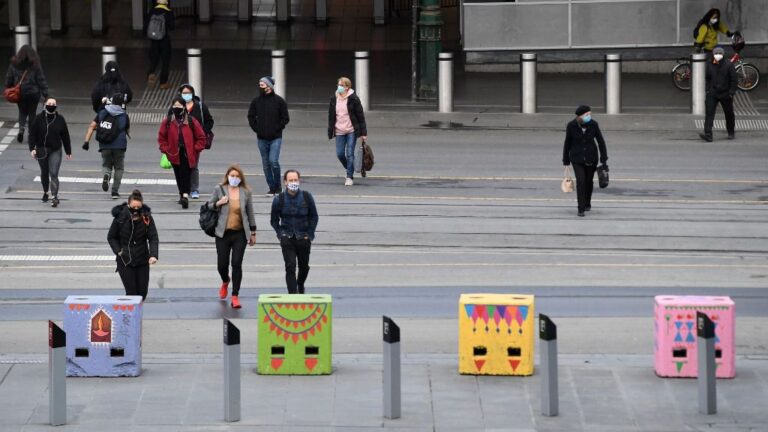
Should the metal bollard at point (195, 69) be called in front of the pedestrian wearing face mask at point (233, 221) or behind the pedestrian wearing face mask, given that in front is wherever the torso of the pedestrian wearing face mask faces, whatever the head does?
behind

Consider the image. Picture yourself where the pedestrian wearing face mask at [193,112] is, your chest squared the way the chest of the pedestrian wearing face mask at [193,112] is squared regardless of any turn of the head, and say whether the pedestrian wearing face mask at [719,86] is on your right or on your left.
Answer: on your left

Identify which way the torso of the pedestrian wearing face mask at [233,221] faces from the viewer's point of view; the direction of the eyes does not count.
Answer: toward the camera

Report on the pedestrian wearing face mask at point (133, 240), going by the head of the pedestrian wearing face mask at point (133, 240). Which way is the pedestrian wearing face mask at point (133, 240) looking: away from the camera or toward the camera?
toward the camera

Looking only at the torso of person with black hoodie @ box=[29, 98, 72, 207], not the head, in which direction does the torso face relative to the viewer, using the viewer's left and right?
facing the viewer

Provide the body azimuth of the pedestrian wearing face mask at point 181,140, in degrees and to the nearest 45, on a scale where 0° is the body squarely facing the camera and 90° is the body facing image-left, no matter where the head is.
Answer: approximately 0°

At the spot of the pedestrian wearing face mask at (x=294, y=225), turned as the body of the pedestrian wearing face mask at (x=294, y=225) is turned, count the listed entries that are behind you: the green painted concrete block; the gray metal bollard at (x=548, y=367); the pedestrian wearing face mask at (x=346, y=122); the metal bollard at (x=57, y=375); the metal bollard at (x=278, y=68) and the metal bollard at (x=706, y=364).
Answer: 2

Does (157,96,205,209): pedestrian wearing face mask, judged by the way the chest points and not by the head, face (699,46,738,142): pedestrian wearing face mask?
no

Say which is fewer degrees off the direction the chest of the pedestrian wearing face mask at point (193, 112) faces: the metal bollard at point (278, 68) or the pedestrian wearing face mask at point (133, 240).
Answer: the pedestrian wearing face mask

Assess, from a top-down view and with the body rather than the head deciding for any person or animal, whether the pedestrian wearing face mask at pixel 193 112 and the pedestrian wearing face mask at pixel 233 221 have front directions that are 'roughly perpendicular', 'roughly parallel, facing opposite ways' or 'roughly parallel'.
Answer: roughly parallel

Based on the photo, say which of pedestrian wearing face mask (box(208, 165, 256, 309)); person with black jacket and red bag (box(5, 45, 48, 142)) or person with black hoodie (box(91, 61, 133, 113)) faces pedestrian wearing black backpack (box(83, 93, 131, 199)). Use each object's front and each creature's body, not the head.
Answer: person with black hoodie (box(91, 61, 133, 113))

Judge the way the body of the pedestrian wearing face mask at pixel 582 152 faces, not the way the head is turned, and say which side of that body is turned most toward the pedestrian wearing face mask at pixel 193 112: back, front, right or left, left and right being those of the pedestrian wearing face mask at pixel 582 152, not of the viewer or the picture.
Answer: right

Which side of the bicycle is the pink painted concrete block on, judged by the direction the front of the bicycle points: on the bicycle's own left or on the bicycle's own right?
on the bicycle's own right

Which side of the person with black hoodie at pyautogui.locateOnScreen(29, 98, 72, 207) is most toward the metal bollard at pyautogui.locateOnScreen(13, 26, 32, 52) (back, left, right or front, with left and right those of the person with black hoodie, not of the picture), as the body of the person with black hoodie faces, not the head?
back

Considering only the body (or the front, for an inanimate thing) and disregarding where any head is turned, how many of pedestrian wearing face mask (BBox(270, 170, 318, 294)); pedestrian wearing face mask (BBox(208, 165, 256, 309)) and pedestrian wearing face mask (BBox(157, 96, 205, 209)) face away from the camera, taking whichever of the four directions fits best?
0

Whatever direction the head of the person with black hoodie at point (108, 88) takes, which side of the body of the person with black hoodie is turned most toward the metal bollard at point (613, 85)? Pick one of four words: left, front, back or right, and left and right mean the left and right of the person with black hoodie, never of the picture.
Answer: left

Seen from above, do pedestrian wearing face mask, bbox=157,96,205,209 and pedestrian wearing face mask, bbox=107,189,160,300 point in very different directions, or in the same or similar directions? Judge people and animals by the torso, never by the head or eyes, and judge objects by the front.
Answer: same or similar directions

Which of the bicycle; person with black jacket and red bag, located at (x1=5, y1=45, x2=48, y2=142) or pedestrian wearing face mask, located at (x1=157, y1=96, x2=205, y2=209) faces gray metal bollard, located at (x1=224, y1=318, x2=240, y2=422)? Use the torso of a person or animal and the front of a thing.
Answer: the pedestrian wearing face mask

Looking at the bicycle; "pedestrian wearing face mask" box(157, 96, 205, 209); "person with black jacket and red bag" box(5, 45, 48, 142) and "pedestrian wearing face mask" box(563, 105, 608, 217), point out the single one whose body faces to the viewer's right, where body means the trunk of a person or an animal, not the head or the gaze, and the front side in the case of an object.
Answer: the bicycle
